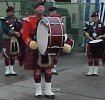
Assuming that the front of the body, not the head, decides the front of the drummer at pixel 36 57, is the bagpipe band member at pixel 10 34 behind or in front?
behind

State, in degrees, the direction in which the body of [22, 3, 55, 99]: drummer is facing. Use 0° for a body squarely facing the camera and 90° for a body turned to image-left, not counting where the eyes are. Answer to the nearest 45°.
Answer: approximately 315°
